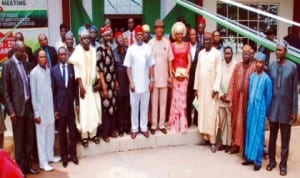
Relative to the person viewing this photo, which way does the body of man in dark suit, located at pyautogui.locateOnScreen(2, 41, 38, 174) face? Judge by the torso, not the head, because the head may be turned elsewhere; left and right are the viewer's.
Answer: facing the viewer and to the right of the viewer

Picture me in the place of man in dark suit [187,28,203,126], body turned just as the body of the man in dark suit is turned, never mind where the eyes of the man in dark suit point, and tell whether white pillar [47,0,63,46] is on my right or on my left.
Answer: on my right

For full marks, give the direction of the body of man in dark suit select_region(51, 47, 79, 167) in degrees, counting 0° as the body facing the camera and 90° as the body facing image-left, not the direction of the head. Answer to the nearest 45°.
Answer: approximately 0°

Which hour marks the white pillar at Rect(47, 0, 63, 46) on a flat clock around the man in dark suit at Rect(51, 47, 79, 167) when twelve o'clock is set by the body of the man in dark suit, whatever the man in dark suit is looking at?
The white pillar is roughly at 6 o'clock from the man in dark suit.

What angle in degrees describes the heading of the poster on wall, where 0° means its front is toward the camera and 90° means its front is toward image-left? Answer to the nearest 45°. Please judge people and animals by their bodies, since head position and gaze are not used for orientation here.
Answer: approximately 0°

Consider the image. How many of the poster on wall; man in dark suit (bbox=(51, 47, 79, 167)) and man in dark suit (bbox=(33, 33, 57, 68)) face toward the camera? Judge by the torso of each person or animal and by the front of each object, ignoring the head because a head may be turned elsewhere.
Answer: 3
